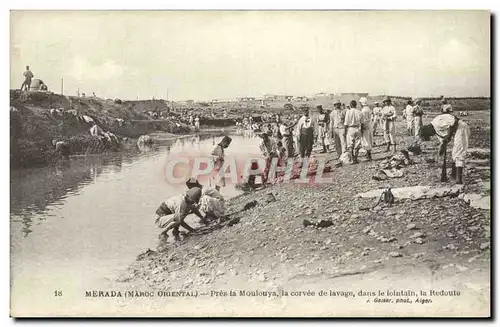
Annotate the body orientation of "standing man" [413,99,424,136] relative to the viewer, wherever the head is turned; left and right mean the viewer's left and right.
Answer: facing the viewer and to the left of the viewer

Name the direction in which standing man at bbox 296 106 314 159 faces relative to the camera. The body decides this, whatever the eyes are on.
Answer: toward the camera

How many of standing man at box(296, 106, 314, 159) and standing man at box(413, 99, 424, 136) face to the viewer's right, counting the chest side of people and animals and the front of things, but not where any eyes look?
0
